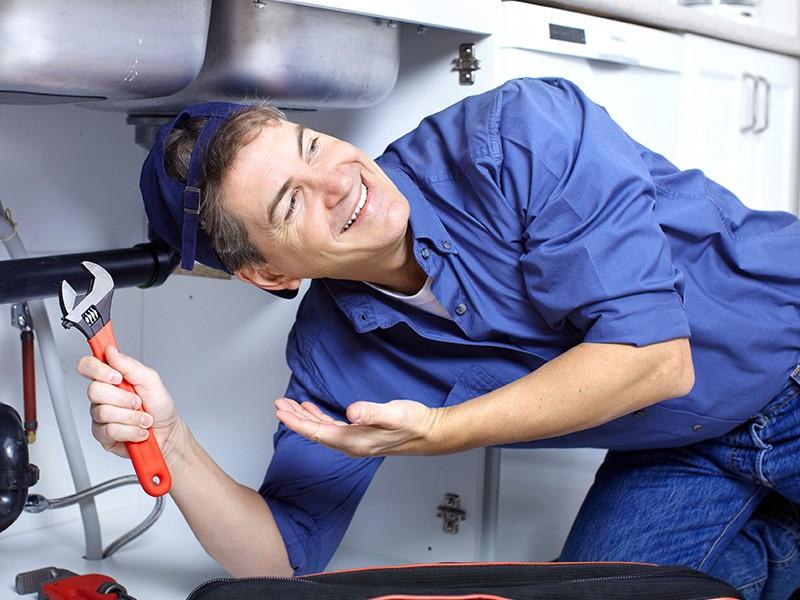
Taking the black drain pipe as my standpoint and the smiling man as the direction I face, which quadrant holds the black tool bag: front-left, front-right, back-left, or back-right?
front-right

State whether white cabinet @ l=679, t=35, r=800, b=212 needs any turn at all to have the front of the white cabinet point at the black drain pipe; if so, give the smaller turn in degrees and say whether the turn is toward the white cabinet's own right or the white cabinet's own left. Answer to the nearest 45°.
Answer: approximately 90° to the white cabinet's own right

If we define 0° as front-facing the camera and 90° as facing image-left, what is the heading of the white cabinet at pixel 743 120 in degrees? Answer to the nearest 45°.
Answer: approximately 315°

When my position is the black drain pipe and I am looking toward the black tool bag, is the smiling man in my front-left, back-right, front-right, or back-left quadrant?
front-left

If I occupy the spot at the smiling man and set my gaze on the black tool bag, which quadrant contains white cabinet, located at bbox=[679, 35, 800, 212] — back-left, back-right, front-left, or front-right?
back-left

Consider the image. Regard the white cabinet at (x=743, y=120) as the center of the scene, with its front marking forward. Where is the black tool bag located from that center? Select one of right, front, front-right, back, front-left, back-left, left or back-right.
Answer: front-right

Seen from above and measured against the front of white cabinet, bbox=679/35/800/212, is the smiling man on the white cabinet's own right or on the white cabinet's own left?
on the white cabinet's own right
